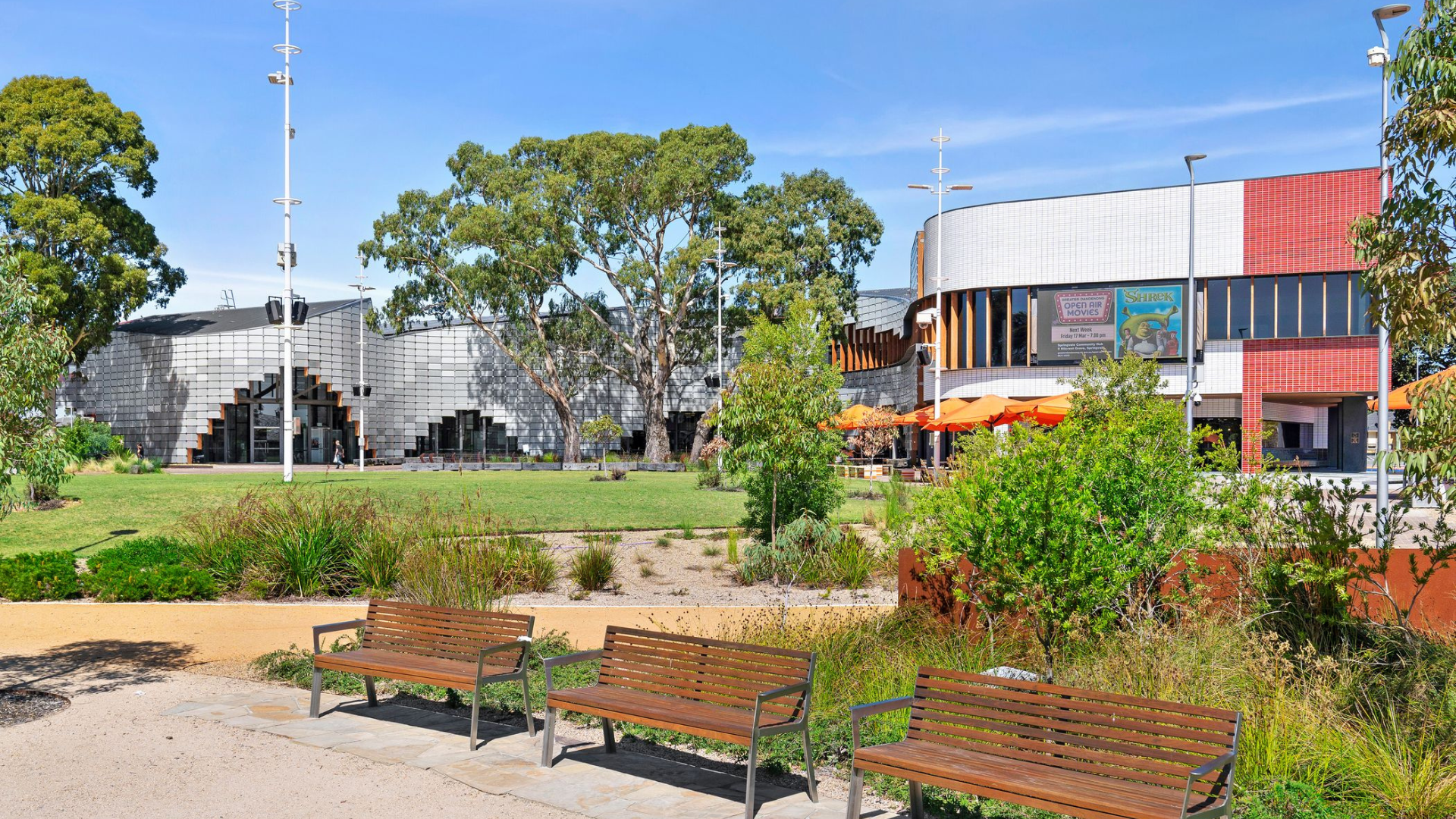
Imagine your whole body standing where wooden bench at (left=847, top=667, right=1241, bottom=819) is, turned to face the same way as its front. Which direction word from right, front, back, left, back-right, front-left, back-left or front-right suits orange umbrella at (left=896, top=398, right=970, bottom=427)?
back-right

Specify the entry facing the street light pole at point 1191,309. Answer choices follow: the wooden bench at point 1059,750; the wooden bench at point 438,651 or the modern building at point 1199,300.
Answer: the modern building

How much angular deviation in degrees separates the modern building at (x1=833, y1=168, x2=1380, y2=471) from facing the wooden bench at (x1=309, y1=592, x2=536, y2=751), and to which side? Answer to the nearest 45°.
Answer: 0° — it already faces it

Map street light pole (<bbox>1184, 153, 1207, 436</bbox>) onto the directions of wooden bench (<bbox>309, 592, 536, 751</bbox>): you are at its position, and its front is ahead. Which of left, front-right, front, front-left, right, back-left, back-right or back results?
back

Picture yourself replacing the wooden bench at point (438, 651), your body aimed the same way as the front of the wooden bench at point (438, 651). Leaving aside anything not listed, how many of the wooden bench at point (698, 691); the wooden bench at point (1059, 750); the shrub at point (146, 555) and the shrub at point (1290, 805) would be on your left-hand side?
3

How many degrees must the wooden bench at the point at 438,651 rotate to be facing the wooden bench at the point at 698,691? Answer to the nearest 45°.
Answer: approximately 90° to its left

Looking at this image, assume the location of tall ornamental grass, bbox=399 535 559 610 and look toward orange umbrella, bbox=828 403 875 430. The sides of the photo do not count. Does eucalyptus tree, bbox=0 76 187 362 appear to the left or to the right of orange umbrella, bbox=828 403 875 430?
left

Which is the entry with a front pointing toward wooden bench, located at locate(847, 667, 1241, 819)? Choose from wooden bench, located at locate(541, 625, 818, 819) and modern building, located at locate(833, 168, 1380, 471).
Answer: the modern building

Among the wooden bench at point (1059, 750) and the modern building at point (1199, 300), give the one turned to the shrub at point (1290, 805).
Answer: the modern building

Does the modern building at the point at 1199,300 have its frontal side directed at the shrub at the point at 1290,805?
yes

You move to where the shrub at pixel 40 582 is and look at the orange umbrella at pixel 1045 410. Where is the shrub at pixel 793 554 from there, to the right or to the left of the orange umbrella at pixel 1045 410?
right

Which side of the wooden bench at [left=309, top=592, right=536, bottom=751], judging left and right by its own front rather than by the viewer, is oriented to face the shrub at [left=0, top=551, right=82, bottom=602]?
right
